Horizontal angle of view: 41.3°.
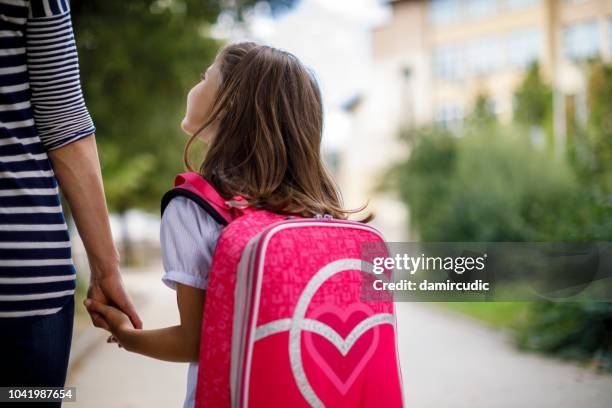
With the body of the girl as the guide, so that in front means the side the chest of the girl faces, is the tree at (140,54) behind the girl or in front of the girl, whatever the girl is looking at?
in front

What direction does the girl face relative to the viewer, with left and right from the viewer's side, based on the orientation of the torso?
facing away from the viewer and to the left of the viewer
